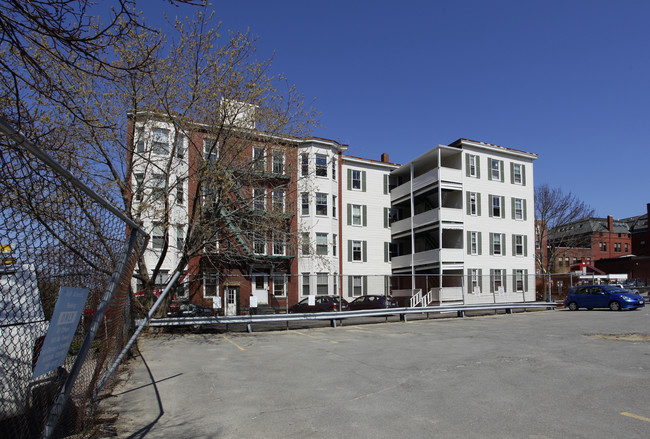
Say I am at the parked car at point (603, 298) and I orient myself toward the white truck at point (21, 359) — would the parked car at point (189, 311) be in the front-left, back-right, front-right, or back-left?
front-right

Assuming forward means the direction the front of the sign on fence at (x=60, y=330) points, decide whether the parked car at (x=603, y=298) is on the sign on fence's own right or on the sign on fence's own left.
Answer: on the sign on fence's own left

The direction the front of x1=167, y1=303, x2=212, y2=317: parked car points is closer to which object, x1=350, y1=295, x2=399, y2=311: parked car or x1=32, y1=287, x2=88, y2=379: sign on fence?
the parked car

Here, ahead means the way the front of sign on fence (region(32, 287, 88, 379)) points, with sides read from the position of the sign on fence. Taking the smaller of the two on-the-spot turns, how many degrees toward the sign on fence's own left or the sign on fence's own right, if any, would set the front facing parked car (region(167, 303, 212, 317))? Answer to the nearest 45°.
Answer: approximately 135° to the sign on fence's own left

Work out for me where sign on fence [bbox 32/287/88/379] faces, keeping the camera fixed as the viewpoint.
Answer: facing the viewer and to the right of the viewer

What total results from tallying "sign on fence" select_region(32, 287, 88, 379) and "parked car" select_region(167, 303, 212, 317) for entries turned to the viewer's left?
0
